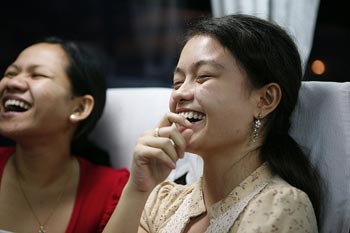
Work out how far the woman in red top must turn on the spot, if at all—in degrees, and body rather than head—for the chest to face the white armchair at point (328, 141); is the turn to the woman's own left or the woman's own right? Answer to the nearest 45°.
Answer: approximately 90° to the woman's own left

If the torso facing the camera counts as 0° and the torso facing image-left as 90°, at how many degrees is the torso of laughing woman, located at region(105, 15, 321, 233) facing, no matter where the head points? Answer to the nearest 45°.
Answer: approximately 45°

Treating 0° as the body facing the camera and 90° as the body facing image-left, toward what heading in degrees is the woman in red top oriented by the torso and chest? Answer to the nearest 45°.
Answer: approximately 45°
